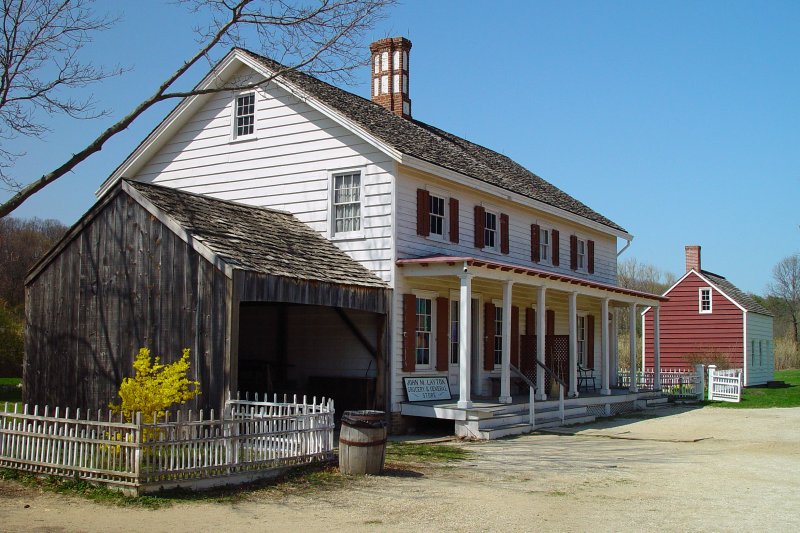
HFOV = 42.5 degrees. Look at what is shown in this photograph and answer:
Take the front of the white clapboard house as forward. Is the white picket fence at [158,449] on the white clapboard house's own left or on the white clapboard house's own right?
on the white clapboard house's own right

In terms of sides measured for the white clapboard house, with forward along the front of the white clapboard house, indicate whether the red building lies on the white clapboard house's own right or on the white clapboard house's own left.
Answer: on the white clapboard house's own left

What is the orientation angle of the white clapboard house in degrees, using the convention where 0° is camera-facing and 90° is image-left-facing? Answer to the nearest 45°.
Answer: approximately 315°

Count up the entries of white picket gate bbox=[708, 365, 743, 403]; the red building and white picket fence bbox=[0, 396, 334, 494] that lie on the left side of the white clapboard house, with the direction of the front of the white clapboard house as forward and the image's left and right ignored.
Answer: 2

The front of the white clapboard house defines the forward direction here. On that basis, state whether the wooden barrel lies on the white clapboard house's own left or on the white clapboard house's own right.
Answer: on the white clapboard house's own right

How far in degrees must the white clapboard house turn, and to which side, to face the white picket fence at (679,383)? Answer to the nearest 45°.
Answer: approximately 90° to its left

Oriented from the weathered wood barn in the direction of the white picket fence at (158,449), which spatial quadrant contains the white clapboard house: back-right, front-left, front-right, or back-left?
back-left

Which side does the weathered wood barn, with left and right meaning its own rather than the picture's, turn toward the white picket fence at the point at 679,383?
left

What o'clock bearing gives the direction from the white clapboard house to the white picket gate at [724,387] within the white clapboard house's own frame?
The white picket gate is roughly at 9 o'clock from the white clapboard house.

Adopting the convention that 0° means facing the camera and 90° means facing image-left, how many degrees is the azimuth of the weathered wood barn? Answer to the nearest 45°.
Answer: approximately 315°

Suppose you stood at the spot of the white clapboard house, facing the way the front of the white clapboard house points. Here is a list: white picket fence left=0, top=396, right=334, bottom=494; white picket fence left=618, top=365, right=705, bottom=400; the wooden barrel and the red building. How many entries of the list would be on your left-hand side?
2
